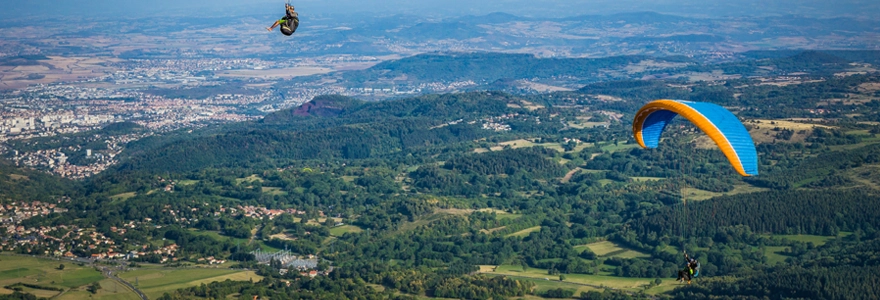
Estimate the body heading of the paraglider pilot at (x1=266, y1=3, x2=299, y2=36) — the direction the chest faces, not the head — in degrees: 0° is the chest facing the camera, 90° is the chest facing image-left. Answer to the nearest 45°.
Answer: approximately 90°
